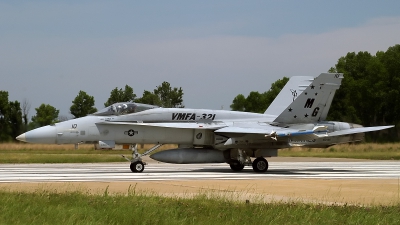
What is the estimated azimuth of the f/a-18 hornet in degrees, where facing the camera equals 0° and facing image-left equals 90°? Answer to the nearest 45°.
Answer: approximately 90°
